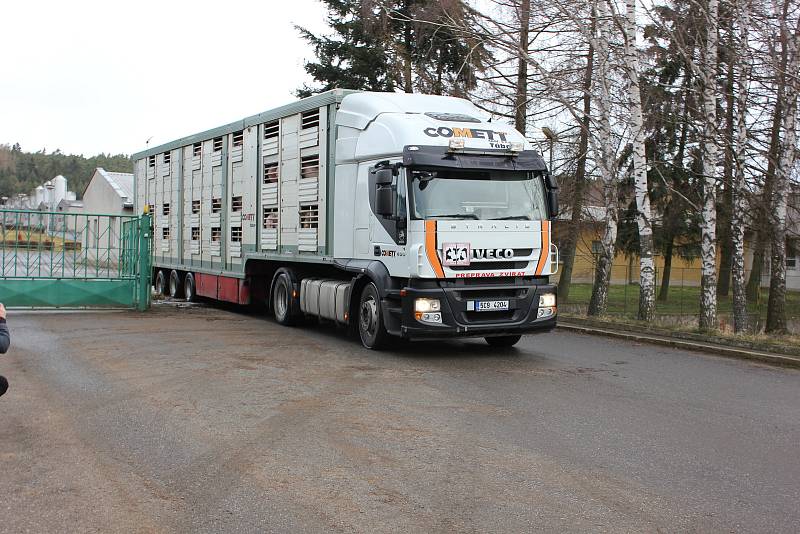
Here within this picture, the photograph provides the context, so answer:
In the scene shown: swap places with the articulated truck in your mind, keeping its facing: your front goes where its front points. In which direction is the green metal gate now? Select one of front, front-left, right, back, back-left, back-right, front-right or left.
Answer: back

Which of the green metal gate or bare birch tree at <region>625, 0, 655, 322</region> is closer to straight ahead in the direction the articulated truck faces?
the bare birch tree

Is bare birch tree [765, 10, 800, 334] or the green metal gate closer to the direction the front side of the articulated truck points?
the bare birch tree

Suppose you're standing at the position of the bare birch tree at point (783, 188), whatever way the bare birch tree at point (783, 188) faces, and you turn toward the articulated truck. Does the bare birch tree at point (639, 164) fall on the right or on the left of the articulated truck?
right

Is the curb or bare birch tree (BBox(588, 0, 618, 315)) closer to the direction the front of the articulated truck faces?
the curb

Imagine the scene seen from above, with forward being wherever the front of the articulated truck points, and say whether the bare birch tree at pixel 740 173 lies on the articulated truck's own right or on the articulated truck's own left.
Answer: on the articulated truck's own left

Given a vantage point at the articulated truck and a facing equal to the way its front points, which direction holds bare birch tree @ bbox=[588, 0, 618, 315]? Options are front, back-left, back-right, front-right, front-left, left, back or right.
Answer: left

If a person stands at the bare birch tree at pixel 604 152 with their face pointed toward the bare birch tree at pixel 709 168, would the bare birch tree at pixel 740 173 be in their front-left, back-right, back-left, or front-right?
front-left

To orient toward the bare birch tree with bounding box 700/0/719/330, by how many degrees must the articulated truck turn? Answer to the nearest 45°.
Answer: approximately 90° to its left

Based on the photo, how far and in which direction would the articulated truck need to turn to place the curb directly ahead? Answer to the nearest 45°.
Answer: approximately 45° to its left

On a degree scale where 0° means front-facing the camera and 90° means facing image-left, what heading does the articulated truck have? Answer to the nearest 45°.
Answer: approximately 315°

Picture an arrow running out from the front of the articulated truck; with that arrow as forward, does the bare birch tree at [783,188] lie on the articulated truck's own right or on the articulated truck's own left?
on the articulated truck's own left

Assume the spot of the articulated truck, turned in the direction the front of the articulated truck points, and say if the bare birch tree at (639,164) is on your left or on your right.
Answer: on your left
